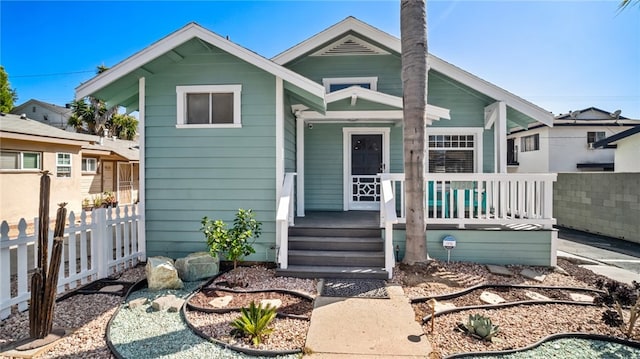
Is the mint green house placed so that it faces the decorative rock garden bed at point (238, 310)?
yes

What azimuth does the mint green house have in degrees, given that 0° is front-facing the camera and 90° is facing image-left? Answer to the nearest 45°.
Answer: approximately 0°

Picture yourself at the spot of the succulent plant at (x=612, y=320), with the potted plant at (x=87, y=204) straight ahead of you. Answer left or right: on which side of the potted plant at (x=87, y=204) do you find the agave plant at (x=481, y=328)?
left

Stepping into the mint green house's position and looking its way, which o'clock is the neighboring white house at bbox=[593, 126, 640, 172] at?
The neighboring white house is roughly at 8 o'clock from the mint green house.

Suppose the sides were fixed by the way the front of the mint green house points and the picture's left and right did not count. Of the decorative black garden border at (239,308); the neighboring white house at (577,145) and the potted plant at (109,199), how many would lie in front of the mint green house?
1

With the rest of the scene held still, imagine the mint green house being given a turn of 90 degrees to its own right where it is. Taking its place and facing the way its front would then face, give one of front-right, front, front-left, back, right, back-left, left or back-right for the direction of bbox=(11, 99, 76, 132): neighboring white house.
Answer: front-right

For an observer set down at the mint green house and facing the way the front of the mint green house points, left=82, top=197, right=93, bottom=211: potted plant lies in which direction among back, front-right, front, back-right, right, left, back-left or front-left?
back-right

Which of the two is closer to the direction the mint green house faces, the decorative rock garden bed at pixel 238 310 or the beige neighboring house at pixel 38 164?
the decorative rock garden bed

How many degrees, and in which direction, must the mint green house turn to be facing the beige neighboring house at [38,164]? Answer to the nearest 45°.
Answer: approximately 135° to its right

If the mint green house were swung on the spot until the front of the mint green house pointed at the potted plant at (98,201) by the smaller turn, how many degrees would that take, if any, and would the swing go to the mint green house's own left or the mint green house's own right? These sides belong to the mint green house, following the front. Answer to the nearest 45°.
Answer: approximately 135° to the mint green house's own right

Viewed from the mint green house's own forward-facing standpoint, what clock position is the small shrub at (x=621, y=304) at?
The small shrub is roughly at 10 o'clock from the mint green house.
